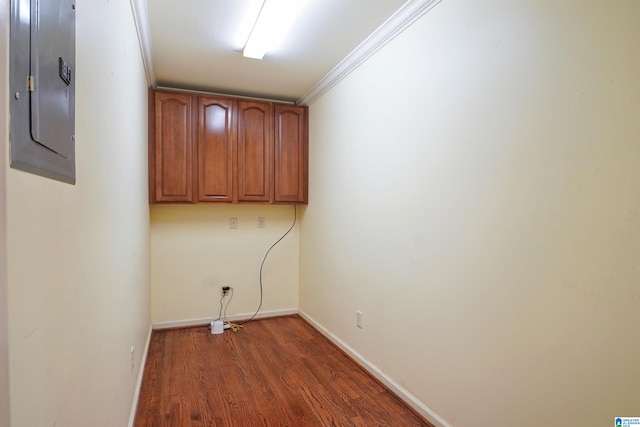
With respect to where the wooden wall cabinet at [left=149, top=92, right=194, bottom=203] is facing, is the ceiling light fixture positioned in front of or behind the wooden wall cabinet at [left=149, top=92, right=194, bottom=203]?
in front

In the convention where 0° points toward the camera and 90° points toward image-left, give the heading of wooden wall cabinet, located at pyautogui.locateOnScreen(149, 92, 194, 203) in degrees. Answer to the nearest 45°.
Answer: approximately 0°

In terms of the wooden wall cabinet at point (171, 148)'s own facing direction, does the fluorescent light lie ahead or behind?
ahead
